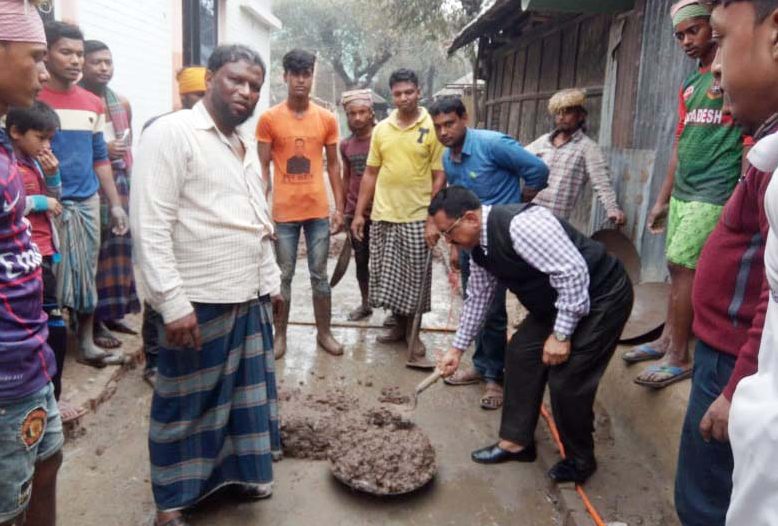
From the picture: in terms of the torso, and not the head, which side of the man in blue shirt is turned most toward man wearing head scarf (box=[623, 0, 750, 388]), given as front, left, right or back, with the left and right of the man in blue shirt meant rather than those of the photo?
left

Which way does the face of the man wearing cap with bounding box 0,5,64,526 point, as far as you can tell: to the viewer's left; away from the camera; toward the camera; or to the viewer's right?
to the viewer's right

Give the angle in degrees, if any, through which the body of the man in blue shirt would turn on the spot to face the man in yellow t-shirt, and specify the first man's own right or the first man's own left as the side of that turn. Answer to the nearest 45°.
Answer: approximately 90° to the first man's own right

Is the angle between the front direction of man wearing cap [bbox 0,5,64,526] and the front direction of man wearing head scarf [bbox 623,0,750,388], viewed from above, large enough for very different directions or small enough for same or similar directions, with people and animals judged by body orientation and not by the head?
very different directions

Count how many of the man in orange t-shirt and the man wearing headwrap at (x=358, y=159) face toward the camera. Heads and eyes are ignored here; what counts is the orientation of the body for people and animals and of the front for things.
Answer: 2

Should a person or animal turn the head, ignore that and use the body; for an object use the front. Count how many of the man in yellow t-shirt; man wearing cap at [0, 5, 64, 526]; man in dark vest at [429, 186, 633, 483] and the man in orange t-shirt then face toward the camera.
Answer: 2

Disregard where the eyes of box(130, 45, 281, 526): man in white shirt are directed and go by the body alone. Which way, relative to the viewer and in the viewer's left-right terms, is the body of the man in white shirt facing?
facing the viewer and to the right of the viewer

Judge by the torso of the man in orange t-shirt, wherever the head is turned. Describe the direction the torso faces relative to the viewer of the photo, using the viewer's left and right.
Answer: facing the viewer

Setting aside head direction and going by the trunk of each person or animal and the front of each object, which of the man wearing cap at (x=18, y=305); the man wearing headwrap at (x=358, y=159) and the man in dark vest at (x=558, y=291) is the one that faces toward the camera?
the man wearing headwrap at (x=358, y=159)

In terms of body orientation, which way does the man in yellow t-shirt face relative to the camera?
toward the camera

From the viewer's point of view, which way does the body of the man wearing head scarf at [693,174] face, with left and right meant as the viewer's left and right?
facing the viewer and to the left of the viewer

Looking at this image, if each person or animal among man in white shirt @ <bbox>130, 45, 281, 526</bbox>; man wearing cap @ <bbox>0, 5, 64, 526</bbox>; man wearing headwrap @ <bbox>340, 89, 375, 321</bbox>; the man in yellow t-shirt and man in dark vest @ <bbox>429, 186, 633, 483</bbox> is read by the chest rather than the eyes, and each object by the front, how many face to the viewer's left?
1

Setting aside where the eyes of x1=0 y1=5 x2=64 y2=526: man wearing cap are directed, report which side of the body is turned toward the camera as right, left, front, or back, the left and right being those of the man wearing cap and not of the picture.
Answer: right

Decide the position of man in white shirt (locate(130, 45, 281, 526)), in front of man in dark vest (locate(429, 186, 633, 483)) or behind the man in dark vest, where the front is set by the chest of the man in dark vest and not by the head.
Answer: in front

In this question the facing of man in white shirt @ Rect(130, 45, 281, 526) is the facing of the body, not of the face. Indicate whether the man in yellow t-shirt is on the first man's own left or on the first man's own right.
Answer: on the first man's own left

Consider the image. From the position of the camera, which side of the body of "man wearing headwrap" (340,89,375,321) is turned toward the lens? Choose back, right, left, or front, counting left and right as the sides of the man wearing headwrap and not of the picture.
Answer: front
